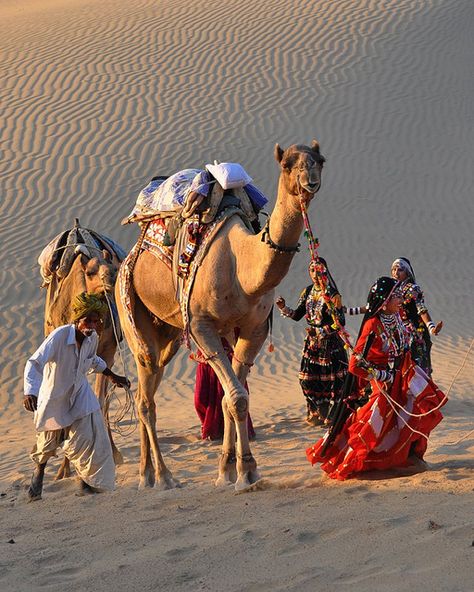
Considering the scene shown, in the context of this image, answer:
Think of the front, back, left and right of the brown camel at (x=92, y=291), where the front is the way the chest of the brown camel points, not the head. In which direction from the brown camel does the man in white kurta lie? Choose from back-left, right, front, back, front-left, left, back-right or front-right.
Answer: front-right

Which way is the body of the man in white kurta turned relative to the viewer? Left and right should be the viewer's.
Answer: facing the viewer and to the right of the viewer

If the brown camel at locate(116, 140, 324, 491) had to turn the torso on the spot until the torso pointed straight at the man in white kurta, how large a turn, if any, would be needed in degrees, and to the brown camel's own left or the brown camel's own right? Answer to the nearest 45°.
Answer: approximately 135° to the brown camel's own right

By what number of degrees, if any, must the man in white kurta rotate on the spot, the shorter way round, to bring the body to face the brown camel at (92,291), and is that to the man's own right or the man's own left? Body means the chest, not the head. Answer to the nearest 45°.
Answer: approximately 135° to the man's own left

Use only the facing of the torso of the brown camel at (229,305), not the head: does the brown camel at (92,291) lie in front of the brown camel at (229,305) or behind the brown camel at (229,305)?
behind

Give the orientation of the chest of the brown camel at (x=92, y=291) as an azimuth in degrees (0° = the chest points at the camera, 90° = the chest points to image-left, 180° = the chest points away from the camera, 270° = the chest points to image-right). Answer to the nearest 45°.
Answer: approximately 315°

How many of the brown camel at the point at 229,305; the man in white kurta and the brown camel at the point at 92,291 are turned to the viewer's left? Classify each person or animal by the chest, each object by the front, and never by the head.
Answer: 0
